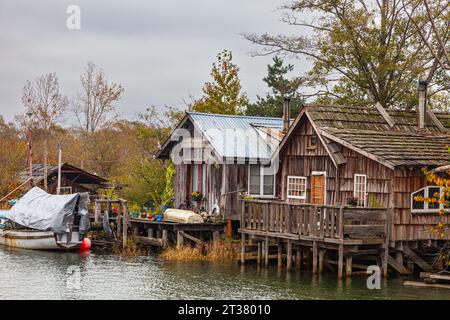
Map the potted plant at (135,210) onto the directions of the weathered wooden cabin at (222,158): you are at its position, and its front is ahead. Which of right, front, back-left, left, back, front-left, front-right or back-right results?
right

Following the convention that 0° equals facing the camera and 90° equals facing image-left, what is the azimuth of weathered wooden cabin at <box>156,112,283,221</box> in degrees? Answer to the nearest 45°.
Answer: approximately 45°

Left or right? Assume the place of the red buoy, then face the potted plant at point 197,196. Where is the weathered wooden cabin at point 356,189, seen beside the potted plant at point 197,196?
right

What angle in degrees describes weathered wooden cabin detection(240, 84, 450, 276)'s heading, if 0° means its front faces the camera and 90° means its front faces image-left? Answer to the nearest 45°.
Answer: approximately 45°

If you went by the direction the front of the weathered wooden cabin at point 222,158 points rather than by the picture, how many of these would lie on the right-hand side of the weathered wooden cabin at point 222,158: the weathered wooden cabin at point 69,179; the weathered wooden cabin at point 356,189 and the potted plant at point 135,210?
2

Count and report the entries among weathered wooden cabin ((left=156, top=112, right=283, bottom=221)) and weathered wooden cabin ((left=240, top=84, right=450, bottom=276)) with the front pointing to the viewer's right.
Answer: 0

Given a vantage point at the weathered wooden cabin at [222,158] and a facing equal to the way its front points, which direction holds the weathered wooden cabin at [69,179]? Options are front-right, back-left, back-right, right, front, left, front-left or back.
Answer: right

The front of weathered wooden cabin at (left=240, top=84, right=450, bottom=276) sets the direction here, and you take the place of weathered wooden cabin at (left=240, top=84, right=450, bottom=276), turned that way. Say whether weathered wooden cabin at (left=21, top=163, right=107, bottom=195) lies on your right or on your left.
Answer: on your right

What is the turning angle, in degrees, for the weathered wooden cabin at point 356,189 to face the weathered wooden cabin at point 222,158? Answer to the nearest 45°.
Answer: approximately 90° to its right

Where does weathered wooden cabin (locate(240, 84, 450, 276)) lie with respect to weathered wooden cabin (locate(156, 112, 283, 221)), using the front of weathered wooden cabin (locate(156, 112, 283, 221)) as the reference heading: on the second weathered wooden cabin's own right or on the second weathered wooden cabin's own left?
on the second weathered wooden cabin's own left

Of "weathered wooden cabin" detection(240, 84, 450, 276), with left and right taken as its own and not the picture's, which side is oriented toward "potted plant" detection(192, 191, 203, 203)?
right

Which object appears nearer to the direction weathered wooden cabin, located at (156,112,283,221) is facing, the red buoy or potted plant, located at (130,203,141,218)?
the red buoy
